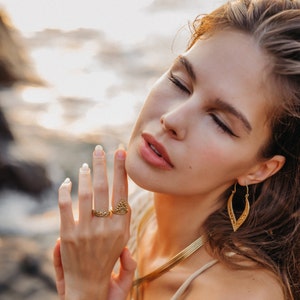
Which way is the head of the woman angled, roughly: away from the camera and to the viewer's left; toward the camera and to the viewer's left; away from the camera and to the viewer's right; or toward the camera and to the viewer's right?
toward the camera and to the viewer's left
